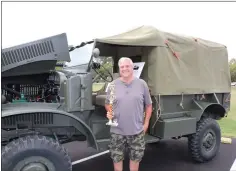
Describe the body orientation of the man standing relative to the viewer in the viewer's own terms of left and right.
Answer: facing the viewer
